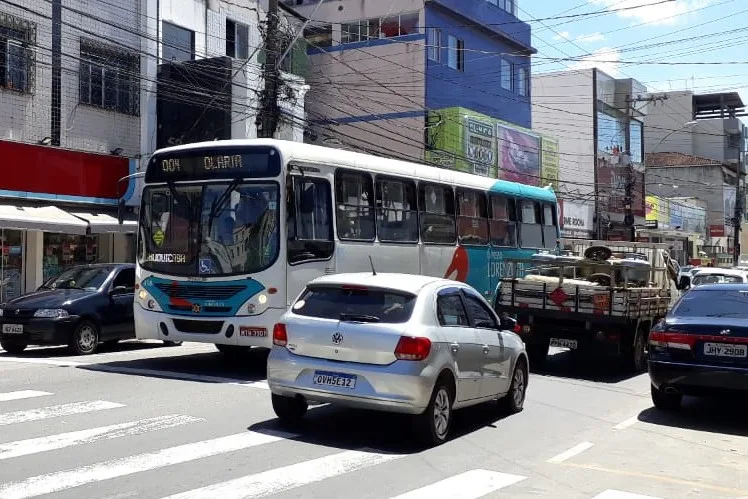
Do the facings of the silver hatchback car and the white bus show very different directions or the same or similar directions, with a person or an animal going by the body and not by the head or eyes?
very different directions

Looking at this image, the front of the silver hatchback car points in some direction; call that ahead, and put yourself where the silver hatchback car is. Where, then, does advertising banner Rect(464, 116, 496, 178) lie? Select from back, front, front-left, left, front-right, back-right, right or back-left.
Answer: front-left

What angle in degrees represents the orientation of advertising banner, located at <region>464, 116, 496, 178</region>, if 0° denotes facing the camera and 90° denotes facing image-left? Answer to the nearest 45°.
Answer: approximately 315°

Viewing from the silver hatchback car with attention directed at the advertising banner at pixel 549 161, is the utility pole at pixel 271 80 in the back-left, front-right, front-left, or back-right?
front-left

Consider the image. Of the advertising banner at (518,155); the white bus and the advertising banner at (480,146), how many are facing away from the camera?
0

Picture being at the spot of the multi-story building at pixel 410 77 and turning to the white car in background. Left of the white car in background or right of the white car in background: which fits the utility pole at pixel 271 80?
right

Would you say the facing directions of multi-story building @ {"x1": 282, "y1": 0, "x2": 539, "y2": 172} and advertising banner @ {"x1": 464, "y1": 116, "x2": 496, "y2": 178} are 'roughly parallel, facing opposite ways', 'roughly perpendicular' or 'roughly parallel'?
roughly parallel

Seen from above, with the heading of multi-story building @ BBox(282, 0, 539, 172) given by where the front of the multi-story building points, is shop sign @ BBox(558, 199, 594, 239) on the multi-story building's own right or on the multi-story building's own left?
on the multi-story building's own left

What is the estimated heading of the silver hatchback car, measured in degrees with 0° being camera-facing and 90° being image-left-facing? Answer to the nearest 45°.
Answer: approximately 225°
